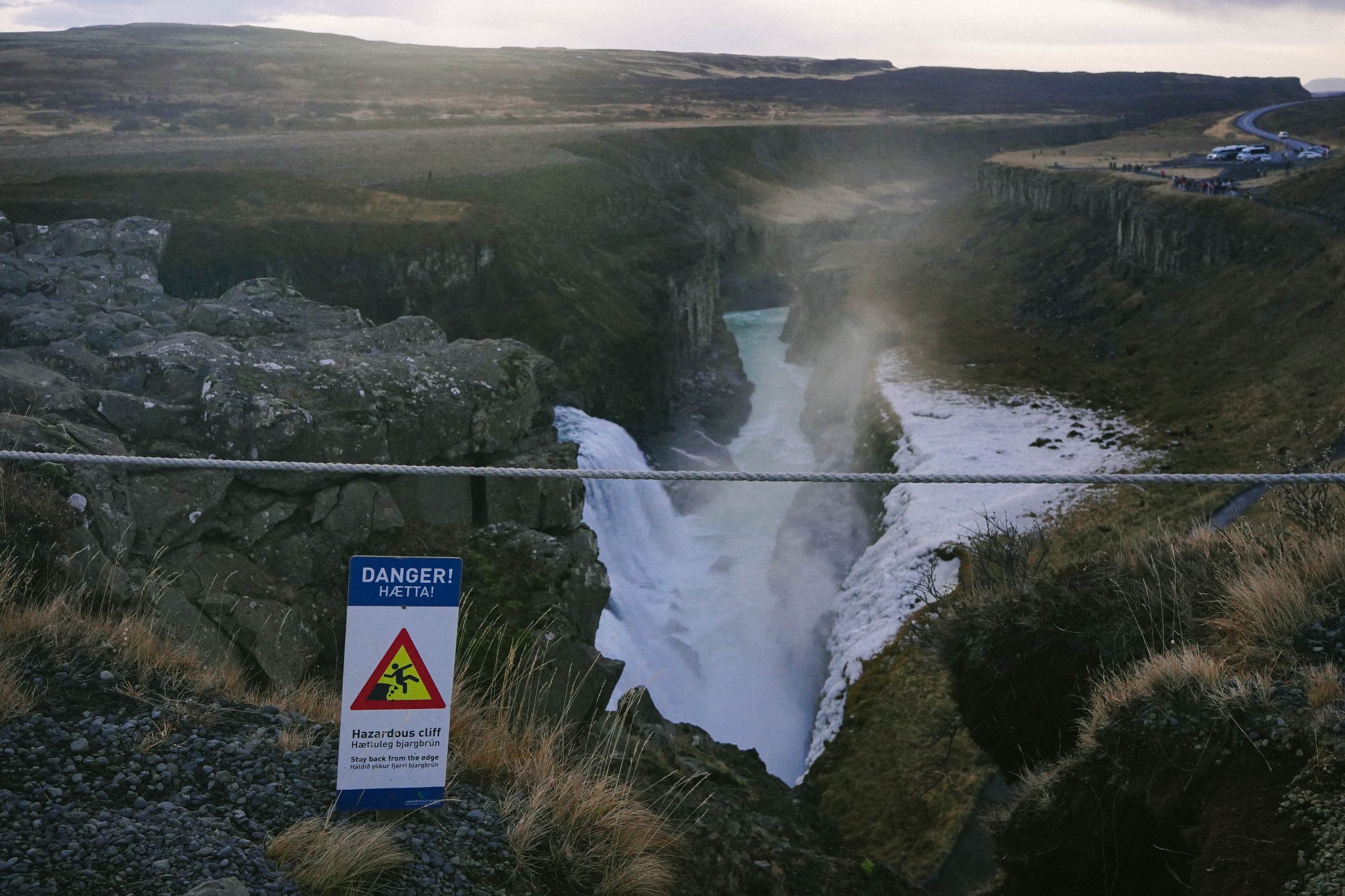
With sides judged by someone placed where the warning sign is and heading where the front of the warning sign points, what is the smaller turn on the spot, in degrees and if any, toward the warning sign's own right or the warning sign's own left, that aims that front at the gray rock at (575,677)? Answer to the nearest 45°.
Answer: approximately 180°

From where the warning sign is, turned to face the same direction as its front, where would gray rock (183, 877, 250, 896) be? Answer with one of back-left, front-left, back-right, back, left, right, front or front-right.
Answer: front-right

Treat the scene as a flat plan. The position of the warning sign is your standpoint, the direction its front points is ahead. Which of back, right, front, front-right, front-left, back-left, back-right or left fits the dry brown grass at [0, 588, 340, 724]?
back-right

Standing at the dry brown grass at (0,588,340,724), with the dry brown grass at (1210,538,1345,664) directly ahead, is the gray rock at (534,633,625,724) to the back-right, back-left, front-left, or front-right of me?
front-left

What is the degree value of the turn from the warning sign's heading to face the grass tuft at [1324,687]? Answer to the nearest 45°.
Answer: approximately 90° to its left

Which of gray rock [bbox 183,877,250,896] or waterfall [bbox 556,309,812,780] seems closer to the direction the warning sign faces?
the gray rock

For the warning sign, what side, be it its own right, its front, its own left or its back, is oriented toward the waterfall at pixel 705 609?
back

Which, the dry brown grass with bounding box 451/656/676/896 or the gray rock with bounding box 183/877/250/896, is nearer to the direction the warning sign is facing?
the gray rock

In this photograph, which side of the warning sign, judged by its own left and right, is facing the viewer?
front

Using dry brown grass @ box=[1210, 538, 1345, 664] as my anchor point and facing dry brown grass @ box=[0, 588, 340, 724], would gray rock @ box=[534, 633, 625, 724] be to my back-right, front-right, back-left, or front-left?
front-right
